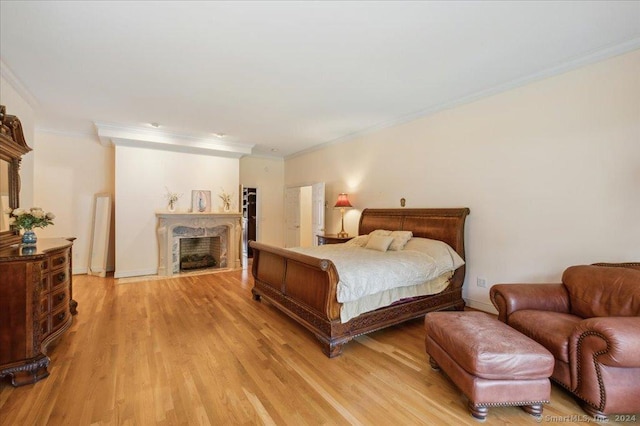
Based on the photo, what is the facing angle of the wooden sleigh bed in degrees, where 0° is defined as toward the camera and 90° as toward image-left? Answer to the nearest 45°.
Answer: approximately 45°

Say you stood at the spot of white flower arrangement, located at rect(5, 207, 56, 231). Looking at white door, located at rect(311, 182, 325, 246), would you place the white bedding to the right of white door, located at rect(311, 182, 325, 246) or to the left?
right

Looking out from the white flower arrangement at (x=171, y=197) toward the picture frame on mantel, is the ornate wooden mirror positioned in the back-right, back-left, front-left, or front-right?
back-right

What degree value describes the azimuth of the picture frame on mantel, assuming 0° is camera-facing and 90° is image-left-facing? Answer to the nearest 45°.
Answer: approximately 0°

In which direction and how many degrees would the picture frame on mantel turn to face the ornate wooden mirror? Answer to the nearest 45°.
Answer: approximately 45° to its right

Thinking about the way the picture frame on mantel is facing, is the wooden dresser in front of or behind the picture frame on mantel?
in front

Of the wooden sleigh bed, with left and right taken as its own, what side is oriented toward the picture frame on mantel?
right

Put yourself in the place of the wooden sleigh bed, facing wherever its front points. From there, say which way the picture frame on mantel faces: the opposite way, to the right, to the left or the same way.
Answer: to the left

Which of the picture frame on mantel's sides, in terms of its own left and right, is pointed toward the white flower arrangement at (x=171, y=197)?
right

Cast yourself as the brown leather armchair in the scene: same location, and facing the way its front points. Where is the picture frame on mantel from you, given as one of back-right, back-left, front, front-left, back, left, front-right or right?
front-right

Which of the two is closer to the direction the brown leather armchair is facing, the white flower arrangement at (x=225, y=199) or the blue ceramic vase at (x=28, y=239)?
the blue ceramic vase

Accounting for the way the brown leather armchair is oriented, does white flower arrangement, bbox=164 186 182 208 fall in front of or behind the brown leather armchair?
in front
